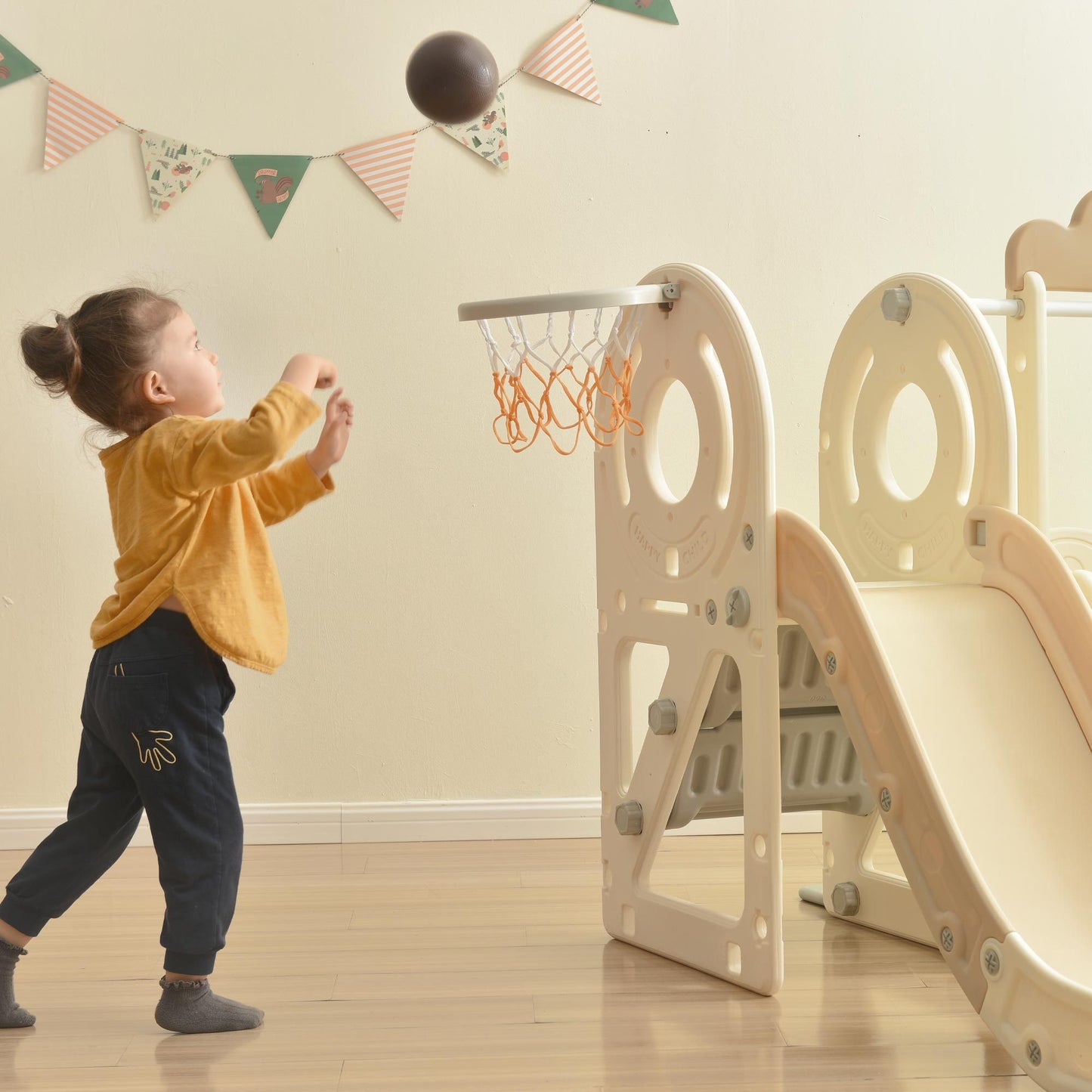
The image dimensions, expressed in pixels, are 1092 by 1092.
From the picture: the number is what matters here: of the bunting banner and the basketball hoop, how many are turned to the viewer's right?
0

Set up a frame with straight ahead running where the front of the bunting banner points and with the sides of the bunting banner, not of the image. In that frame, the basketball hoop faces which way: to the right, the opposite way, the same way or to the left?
to the right

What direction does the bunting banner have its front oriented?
toward the camera

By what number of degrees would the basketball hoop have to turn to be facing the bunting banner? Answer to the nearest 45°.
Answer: approximately 45° to its right

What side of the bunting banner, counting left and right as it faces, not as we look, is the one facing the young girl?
front

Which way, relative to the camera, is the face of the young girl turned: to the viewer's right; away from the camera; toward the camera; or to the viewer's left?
to the viewer's right

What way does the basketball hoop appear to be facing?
to the viewer's left

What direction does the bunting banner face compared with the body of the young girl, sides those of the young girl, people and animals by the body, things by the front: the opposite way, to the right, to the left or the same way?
to the right

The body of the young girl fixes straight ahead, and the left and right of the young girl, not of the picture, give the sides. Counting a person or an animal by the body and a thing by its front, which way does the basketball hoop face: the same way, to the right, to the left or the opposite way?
the opposite way

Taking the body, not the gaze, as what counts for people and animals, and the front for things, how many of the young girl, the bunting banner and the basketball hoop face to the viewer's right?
1

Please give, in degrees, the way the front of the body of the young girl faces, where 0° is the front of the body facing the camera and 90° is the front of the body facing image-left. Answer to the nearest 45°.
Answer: approximately 270°

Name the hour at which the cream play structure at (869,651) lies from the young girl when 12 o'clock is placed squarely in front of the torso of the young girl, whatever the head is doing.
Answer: The cream play structure is roughly at 12 o'clock from the young girl.
